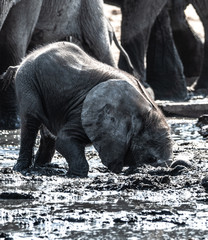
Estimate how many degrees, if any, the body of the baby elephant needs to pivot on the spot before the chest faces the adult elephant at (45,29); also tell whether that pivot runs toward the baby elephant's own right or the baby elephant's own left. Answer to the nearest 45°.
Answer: approximately 90° to the baby elephant's own left

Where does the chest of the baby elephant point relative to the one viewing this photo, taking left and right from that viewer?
facing to the right of the viewer

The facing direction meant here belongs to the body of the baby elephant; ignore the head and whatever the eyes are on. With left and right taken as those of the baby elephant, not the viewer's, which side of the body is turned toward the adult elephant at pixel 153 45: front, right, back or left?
left
